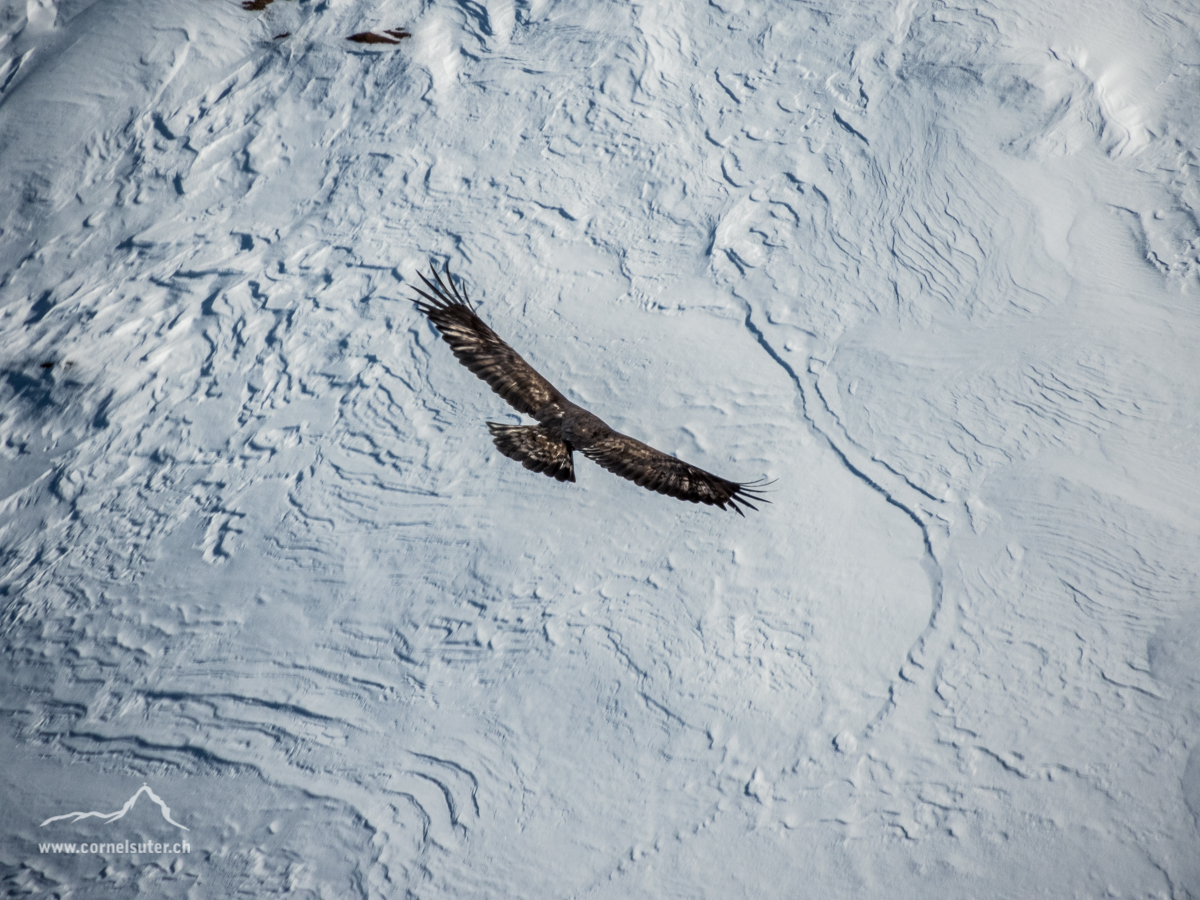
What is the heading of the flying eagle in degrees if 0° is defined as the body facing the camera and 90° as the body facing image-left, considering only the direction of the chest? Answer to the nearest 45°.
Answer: approximately 225°
